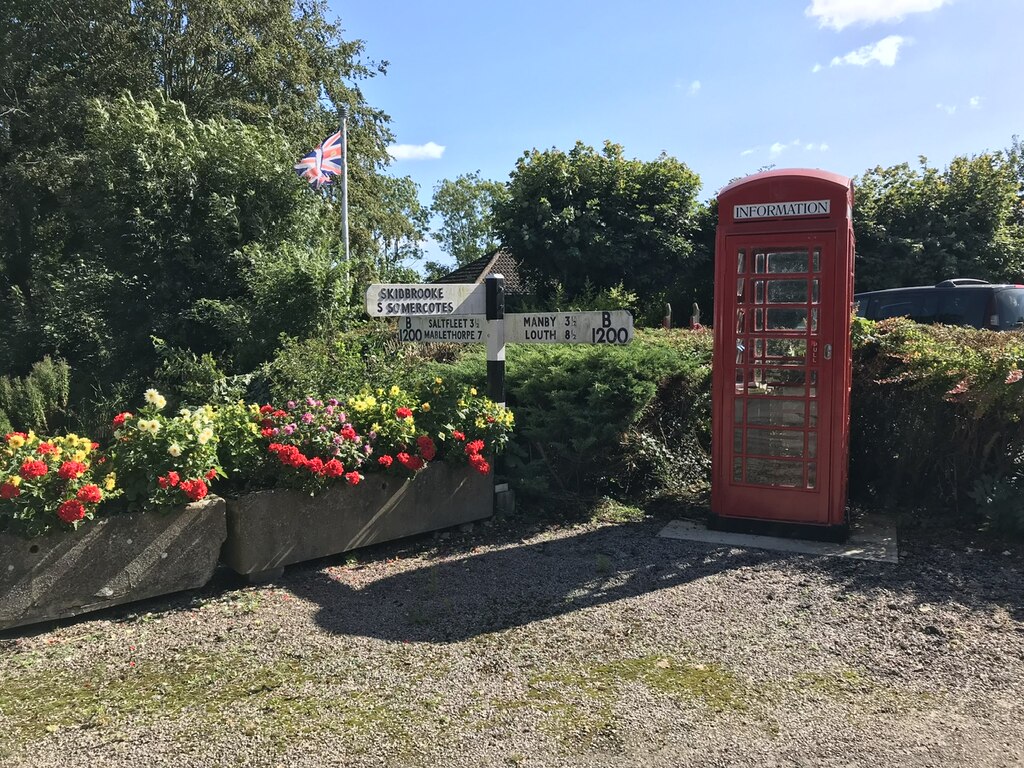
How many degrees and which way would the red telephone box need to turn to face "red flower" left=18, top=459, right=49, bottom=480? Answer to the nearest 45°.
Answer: approximately 45° to its right

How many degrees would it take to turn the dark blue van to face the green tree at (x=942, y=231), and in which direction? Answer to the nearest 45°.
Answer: approximately 45° to its right

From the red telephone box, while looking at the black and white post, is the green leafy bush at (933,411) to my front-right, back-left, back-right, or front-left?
back-right

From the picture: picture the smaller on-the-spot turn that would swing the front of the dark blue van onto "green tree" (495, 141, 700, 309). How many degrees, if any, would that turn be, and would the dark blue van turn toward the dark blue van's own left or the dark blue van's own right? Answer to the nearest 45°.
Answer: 0° — it already faces it

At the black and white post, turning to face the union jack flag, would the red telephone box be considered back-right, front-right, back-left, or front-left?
back-right

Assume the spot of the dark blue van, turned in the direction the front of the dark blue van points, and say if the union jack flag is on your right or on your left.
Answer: on your left

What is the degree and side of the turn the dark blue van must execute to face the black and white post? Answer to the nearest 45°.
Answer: approximately 90° to its left

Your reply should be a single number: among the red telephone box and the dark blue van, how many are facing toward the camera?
1

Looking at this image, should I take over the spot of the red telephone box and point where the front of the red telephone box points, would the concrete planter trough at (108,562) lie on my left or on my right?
on my right

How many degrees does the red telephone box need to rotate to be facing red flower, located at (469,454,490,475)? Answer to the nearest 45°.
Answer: approximately 90° to its right

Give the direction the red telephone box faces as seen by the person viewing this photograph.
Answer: facing the viewer

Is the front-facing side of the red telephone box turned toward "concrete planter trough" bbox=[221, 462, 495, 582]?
no

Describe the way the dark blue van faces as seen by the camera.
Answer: facing away from the viewer and to the left of the viewer

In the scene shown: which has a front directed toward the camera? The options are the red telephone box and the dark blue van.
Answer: the red telephone box

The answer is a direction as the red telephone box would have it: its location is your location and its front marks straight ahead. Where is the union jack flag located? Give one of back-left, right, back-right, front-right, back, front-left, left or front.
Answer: back-right

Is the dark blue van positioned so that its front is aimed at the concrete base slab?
no
